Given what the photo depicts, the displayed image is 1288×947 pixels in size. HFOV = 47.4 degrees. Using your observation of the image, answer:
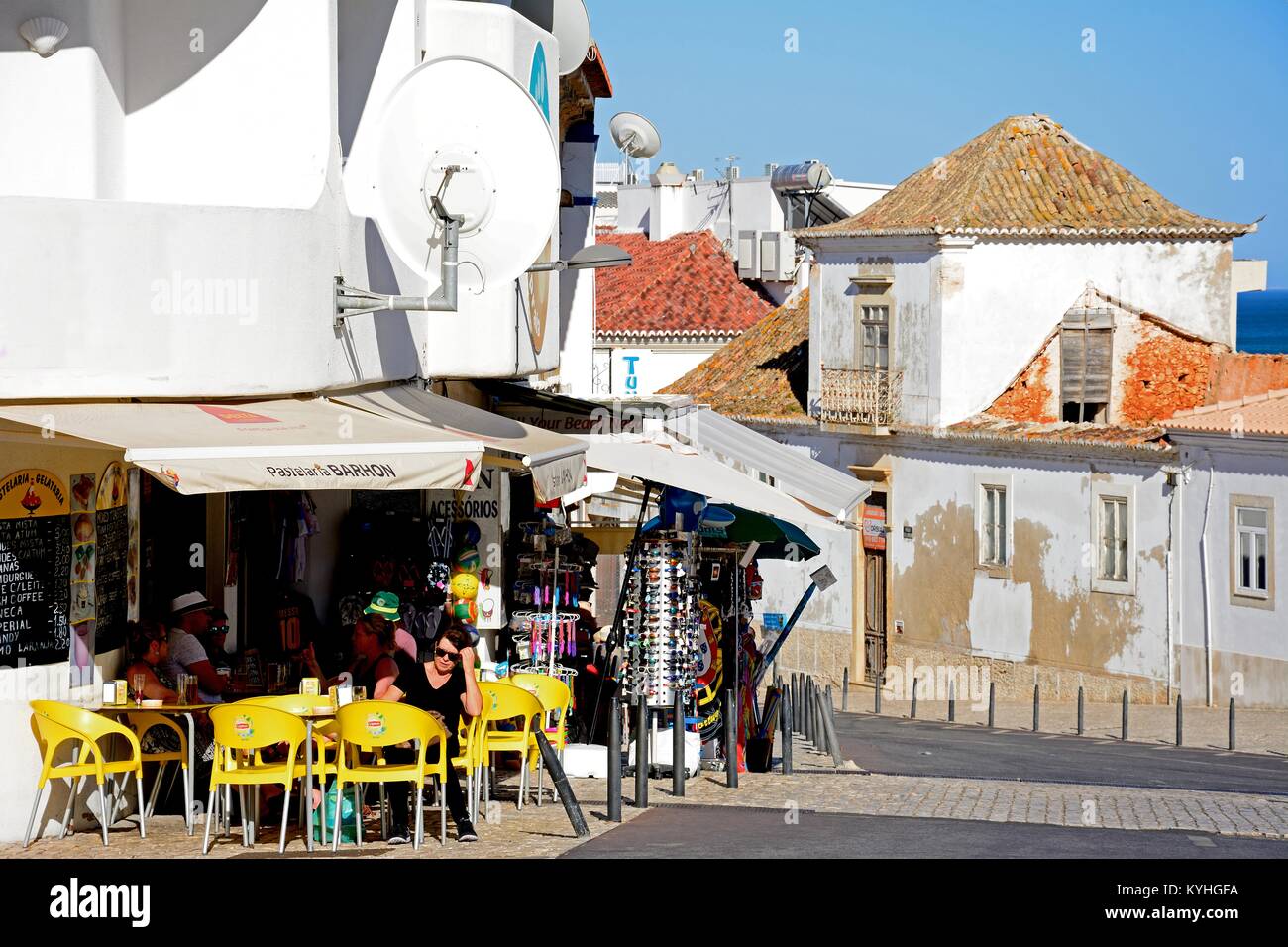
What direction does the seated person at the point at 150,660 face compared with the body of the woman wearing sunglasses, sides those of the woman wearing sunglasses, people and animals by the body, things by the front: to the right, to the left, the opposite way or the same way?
to the left

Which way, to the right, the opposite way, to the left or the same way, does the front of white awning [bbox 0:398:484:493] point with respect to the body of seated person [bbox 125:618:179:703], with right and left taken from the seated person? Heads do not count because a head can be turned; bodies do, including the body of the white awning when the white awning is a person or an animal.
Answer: to the right

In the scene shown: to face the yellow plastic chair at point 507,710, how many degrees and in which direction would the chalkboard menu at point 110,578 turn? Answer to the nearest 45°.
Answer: approximately 45° to its left

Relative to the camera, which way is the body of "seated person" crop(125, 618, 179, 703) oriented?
to the viewer's right

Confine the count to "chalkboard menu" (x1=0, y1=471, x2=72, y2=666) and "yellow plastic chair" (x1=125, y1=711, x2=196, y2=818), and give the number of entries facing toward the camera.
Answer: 1

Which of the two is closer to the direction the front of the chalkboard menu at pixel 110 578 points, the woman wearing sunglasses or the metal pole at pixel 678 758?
the woman wearing sunglasses

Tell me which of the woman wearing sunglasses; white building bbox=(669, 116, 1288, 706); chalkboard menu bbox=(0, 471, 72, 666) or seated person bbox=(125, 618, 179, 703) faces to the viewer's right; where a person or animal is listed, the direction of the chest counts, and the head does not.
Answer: the seated person
